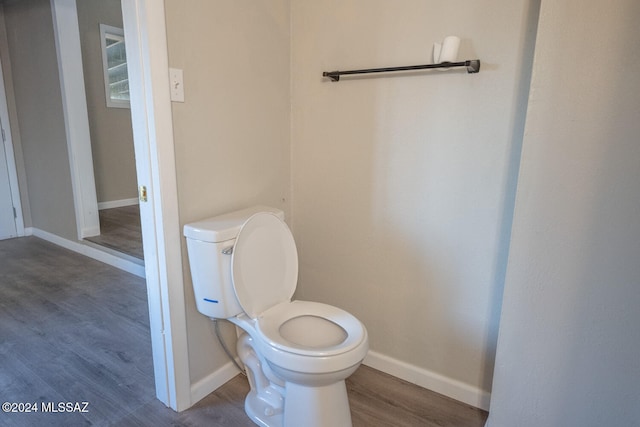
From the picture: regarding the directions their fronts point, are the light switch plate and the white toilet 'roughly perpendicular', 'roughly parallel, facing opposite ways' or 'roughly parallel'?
roughly parallel

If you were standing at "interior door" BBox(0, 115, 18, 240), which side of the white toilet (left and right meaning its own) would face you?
back

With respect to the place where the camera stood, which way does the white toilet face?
facing the viewer and to the right of the viewer

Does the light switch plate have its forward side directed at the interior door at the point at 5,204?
no

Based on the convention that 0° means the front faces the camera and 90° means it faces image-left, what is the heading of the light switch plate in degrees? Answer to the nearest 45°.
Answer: approximately 315°

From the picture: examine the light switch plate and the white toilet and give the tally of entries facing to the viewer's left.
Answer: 0
